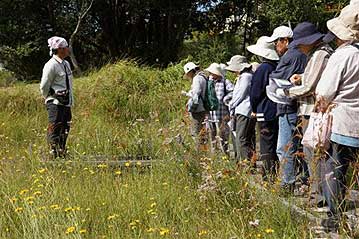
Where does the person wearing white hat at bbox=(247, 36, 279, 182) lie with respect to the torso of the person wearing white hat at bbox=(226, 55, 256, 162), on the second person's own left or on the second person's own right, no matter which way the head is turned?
on the second person's own left

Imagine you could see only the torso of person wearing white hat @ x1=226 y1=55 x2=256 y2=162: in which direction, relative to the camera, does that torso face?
to the viewer's left

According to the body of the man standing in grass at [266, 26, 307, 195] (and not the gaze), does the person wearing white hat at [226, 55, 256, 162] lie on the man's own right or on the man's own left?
on the man's own right

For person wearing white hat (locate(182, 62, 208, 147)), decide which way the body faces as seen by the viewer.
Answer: to the viewer's left

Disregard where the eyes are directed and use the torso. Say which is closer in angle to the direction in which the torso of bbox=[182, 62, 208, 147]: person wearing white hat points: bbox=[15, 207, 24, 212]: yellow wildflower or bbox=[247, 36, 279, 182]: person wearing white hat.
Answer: the yellow wildflower

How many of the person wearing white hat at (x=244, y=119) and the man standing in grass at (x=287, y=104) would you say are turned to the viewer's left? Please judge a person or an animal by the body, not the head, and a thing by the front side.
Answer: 2

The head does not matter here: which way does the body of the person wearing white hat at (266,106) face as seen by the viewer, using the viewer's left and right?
facing to the left of the viewer

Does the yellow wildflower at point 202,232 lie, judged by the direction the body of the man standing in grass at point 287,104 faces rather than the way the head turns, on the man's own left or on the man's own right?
on the man's own left

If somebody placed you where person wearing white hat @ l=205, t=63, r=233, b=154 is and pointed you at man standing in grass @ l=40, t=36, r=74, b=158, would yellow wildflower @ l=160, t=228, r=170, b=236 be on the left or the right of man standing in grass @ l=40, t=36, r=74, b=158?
left

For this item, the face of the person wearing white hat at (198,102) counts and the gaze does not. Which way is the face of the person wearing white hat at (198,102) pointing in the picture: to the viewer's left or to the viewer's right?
to the viewer's left

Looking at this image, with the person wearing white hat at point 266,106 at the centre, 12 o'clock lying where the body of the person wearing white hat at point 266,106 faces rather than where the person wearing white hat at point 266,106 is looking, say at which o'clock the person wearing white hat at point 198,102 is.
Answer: the person wearing white hat at point 198,102 is roughly at 2 o'clock from the person wearing white hat at point 266,106.

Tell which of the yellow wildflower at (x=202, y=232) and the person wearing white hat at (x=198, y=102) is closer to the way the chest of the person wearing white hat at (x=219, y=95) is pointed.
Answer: the person wearing white hat

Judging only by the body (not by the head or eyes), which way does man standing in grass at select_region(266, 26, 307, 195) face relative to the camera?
to the viewer's left
